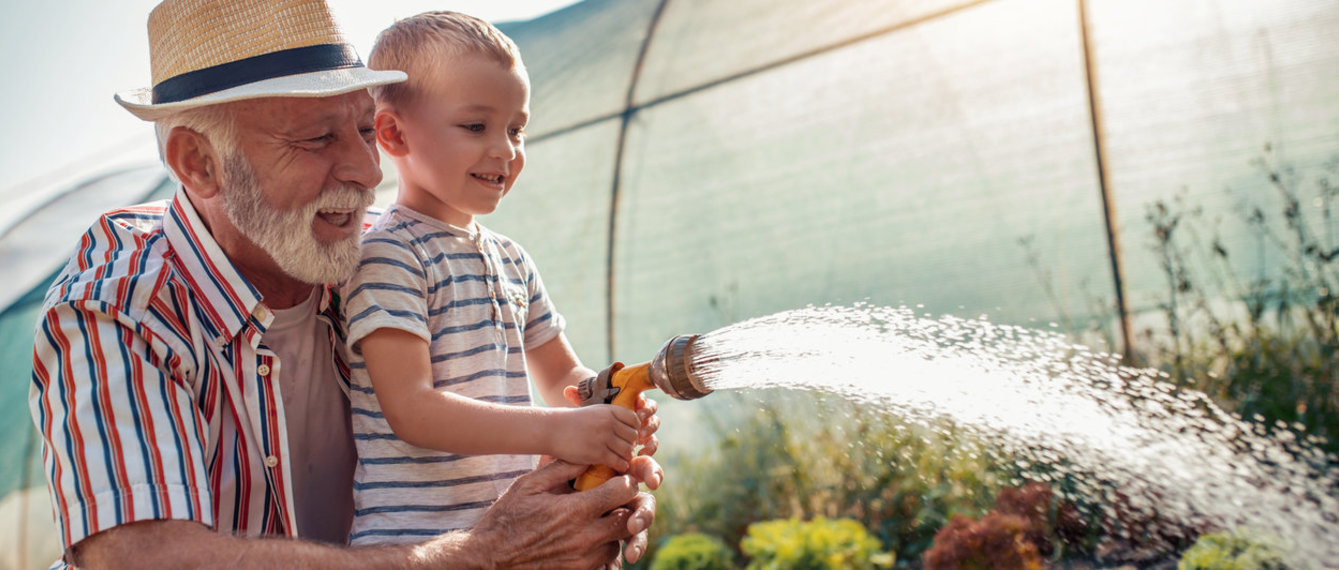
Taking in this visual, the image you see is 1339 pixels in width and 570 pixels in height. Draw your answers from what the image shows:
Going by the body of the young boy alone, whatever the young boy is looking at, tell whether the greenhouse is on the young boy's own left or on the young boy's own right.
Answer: on the young boy's own left

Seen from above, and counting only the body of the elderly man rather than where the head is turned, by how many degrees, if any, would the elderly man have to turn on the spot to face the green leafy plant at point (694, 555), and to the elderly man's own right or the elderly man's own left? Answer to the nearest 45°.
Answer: approximately 90° to the elderly man's own left

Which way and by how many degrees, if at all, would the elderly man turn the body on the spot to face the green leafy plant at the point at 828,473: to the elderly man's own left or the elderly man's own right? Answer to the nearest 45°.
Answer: approximately 90° to the elderly man's own left

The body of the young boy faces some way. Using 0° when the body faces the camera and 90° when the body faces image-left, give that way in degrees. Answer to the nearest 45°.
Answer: approximately 315°

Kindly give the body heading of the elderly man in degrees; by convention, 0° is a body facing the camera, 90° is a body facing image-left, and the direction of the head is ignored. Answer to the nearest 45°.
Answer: approximately 315°

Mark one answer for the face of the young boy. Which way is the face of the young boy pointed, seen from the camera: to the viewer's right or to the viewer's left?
to the viewer's right
